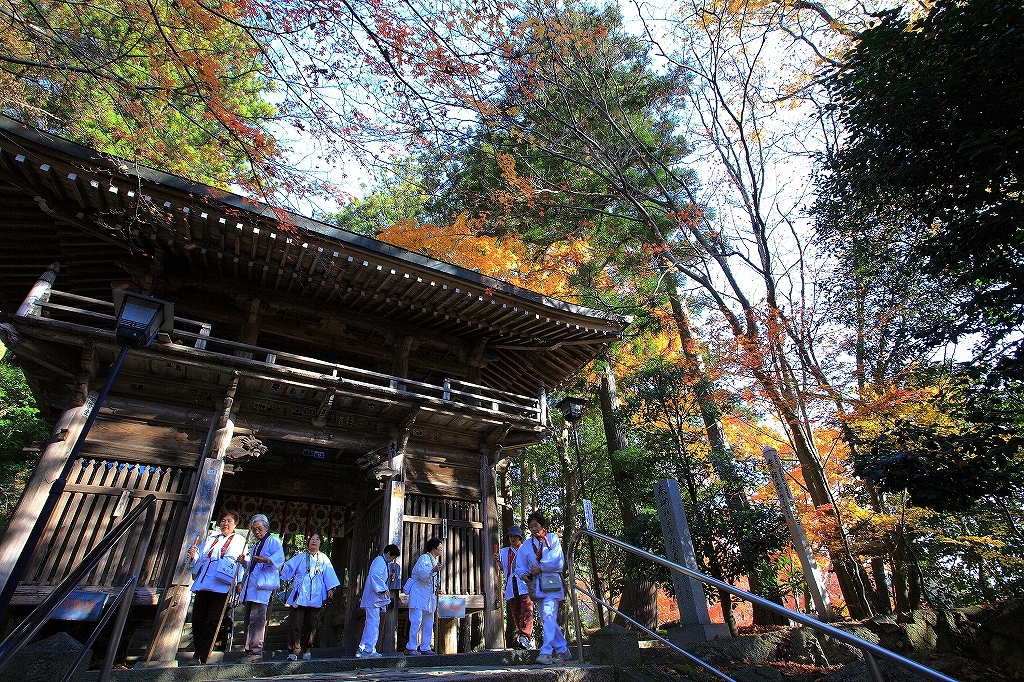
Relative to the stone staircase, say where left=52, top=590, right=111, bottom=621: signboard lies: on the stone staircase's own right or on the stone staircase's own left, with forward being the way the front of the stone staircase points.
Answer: on the stone staircase's own right

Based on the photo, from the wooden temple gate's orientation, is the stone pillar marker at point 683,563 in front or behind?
in front

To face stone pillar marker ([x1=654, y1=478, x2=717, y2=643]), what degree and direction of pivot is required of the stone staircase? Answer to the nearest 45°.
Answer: approximately 90° to its left

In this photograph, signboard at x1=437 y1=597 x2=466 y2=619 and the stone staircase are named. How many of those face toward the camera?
2

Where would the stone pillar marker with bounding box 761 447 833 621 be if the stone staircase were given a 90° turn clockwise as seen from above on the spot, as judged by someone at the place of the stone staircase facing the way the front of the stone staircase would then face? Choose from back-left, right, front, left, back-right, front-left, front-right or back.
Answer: back

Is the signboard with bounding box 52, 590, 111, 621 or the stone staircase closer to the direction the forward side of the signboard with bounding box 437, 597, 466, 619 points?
the stone staircase

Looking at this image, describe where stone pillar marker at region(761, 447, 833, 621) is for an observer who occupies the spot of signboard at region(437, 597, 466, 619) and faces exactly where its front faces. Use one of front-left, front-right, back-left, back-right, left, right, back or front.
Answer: left

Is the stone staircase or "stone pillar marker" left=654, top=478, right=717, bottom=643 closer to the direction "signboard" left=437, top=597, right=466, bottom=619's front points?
the stone staircase

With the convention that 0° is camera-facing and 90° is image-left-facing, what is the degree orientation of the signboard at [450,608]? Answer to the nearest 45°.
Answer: approximately 0°

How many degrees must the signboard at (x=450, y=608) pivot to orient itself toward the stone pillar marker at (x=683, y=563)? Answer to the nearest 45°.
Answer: approximately 45° to its left
